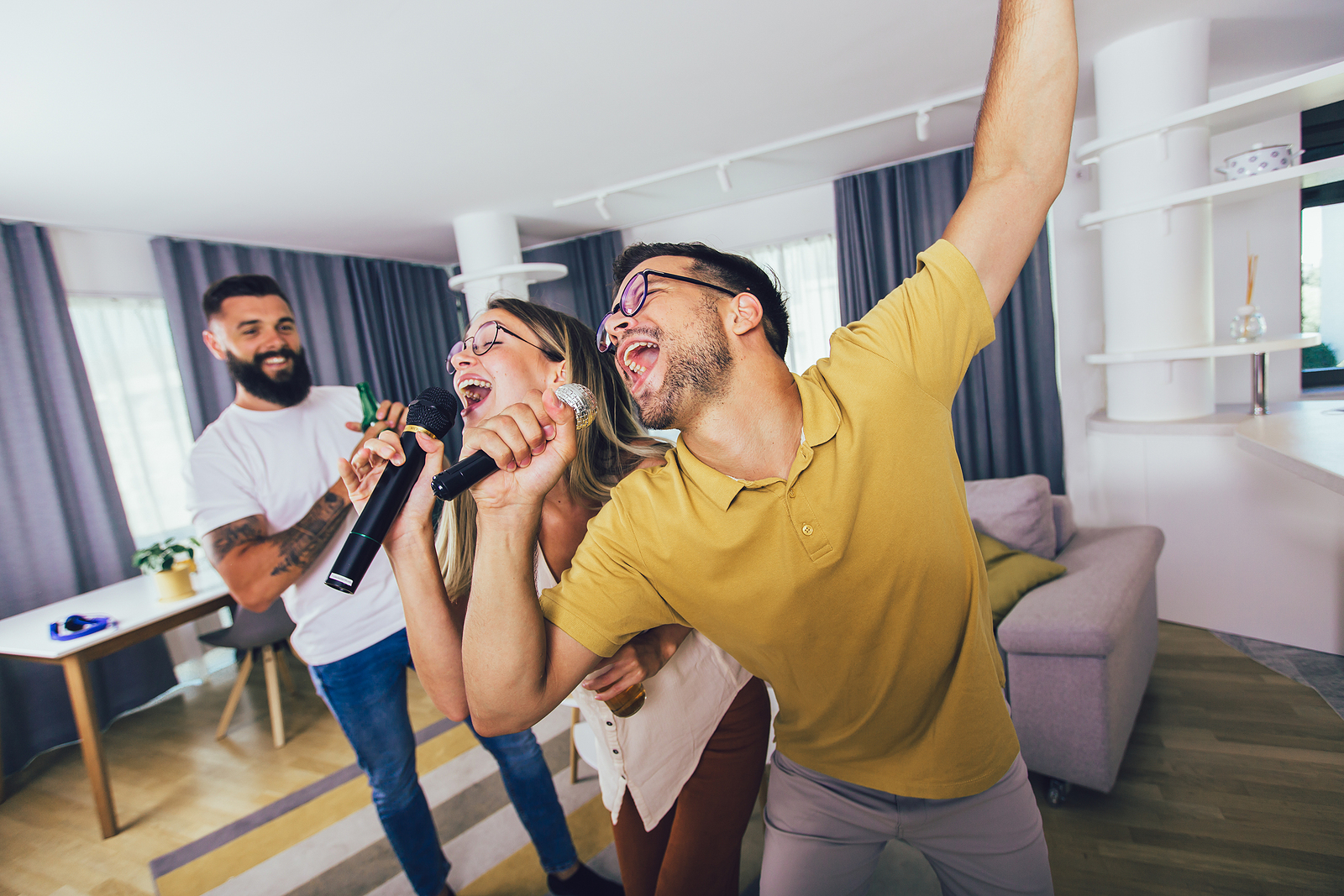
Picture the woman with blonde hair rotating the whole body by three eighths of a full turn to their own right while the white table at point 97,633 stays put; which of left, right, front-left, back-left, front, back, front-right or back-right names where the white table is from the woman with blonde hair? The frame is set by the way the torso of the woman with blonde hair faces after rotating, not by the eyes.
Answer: front-left

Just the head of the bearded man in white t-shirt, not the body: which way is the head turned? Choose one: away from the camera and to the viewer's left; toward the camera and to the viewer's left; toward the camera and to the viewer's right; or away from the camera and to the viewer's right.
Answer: toward the camera and to the viewer's right

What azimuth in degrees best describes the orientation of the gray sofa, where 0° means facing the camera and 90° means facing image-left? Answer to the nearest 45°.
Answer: approximately 45°

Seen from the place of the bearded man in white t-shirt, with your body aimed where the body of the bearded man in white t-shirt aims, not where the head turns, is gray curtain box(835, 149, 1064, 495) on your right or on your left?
on your left

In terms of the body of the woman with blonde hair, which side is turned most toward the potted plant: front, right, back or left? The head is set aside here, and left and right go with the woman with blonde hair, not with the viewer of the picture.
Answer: right

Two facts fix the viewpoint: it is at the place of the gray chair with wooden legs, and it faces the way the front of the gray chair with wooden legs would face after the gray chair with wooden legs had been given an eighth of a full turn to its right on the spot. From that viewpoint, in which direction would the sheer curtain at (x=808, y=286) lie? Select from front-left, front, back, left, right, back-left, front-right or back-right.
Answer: back-right

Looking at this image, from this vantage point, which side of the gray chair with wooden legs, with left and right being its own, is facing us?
left
